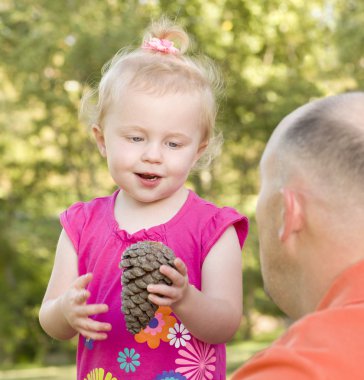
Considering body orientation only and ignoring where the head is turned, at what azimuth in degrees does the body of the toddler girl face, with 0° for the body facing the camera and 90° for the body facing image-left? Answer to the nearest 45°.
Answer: approximately 0°
